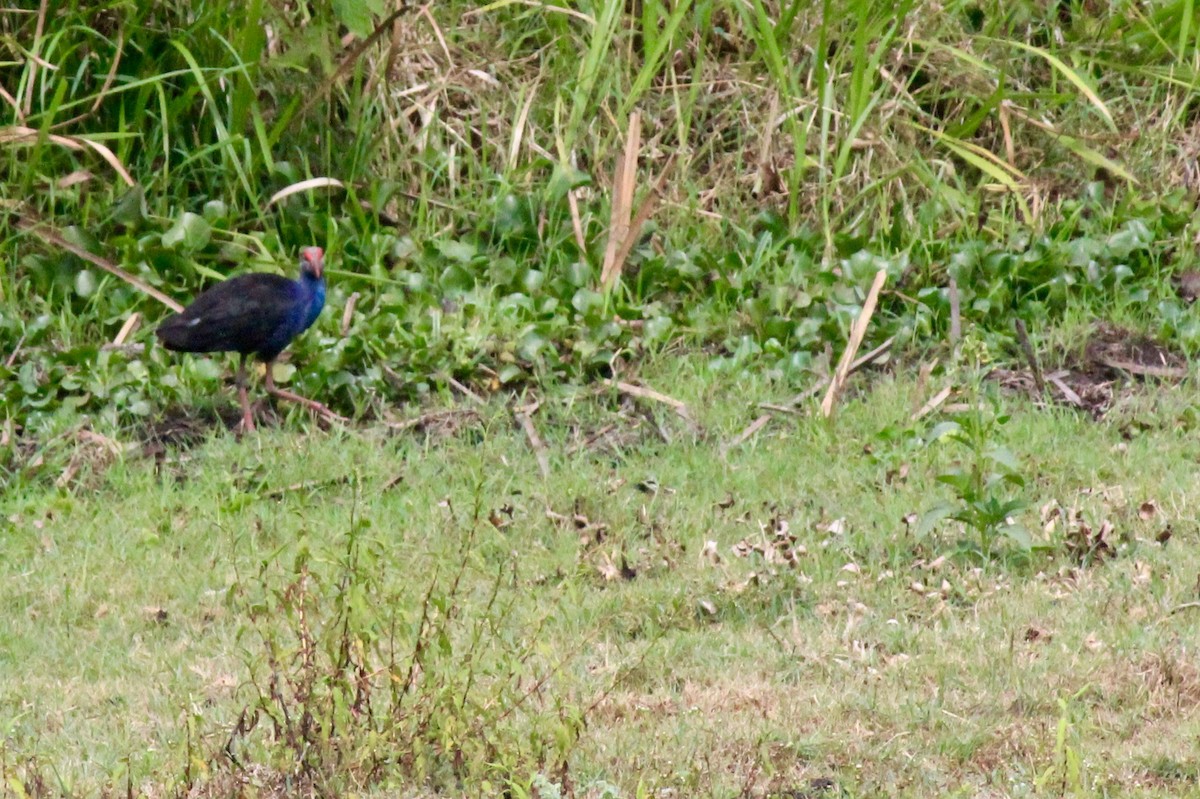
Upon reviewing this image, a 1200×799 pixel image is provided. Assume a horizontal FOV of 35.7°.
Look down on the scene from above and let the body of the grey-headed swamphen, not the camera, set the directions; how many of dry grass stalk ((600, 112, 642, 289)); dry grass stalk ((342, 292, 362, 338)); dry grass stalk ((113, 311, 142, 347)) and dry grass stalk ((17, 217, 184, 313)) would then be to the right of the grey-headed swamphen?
0

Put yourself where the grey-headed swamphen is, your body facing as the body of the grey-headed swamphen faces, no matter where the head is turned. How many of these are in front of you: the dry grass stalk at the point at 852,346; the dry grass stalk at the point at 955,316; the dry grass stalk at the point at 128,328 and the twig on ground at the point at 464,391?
3

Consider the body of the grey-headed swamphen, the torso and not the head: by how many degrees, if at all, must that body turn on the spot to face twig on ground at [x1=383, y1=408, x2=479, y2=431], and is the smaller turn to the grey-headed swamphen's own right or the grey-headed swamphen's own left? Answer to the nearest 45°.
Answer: approximately 45° to the grey-headed swamphen's own right

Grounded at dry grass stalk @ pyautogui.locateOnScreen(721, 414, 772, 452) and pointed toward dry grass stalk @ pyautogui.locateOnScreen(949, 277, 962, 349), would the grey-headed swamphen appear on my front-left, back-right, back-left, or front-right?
back-left

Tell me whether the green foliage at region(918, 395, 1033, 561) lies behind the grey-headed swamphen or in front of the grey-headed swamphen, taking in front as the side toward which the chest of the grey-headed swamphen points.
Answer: in front

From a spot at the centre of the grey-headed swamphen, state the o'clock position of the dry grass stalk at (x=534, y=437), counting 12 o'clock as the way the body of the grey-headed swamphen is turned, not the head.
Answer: The dry grass stalk is roughly at 1 o'clock from the grey-headed swamphen.

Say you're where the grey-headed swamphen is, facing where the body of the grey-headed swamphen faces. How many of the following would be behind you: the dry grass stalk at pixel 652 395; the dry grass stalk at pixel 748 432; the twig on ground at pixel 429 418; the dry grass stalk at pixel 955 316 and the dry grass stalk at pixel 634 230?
0

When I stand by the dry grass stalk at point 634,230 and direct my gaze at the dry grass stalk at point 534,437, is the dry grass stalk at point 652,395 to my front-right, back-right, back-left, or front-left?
front-left

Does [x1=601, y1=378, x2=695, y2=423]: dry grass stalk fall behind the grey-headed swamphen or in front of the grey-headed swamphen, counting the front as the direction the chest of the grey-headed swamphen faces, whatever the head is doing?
in front

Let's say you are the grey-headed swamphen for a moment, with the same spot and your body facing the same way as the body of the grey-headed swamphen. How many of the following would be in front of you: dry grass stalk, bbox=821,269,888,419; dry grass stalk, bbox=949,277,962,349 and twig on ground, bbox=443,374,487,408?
3

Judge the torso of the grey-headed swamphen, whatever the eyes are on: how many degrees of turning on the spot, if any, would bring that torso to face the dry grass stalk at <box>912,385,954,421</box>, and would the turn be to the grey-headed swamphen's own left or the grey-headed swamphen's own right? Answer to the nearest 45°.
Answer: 0° — it already faces it

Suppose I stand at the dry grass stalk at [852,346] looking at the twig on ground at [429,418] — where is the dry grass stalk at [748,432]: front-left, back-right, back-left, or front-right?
front-left

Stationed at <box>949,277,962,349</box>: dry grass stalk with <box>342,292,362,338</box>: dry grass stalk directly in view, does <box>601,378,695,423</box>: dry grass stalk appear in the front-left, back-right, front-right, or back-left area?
front-left

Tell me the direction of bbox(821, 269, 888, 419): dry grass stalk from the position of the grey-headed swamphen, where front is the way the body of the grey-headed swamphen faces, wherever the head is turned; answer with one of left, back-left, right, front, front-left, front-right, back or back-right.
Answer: front

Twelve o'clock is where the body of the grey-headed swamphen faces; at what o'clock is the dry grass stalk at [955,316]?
The dry grass stalk is roughly at 12 o'clock from the grey-headed swamphen.

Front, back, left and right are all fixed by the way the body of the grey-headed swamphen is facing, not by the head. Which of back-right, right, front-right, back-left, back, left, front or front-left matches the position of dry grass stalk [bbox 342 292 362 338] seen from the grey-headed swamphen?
front-left

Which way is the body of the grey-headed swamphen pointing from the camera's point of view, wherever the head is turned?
to the viewer's right

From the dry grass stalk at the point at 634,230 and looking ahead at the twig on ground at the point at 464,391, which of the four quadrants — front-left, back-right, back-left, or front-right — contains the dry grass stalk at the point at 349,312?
front-right

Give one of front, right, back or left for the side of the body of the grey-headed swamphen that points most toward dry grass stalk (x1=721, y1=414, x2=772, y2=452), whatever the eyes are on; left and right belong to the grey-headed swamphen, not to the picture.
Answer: front
